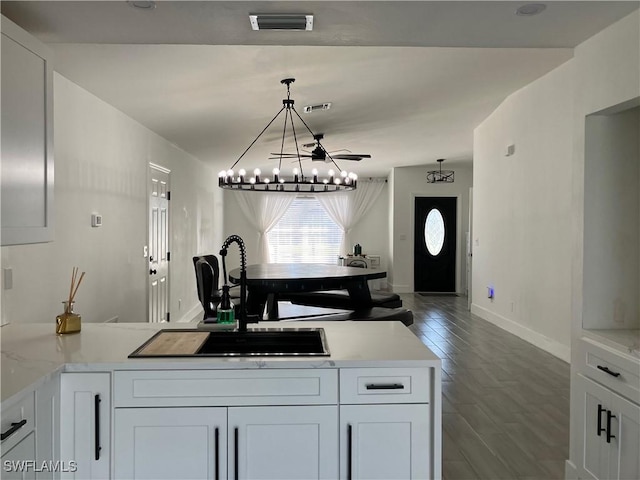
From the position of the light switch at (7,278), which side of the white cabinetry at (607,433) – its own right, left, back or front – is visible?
front

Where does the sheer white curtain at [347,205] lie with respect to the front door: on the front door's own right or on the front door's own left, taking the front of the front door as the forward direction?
on the front door's own right

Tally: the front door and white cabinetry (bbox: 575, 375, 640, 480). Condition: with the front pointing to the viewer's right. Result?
0

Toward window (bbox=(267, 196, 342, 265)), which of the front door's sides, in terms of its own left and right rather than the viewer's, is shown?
right

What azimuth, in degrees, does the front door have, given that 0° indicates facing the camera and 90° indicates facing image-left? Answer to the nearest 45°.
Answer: approximately 0°

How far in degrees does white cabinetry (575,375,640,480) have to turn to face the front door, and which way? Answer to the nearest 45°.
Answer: approximately 90° to its right

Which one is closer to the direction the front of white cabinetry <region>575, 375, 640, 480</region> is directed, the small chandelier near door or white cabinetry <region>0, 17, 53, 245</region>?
the white cabinetry

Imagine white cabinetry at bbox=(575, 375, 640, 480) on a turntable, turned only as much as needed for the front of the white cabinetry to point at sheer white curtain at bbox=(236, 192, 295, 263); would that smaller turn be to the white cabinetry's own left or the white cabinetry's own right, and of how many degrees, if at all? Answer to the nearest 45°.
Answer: approximately 90° to the white cabinetry's own right

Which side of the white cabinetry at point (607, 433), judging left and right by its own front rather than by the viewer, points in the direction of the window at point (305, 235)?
right
